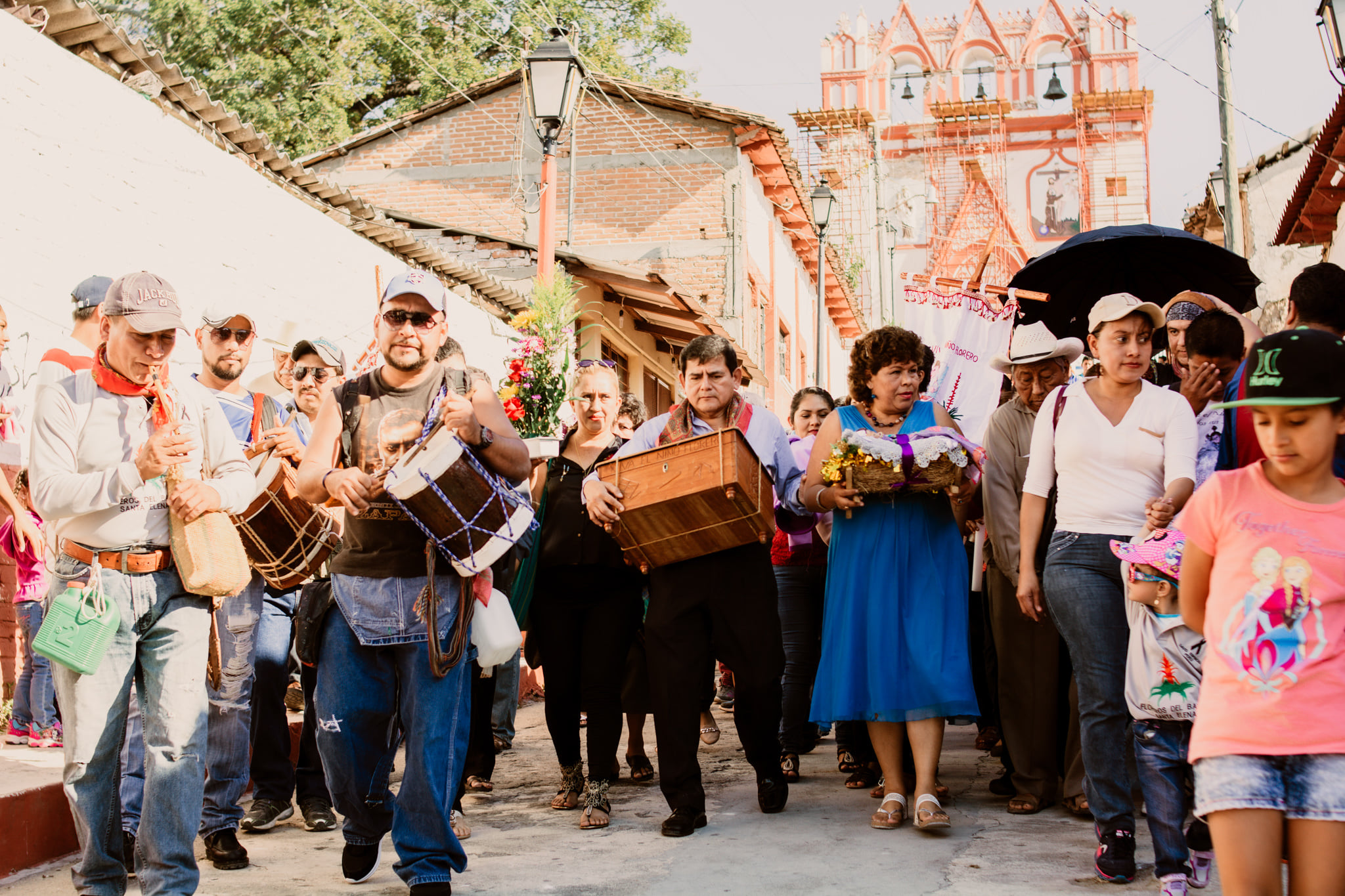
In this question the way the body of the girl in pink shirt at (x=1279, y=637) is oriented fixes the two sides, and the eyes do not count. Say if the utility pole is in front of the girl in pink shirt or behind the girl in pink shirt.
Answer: behind

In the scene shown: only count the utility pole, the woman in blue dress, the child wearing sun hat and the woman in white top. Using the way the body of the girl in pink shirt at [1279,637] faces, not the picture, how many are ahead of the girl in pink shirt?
0

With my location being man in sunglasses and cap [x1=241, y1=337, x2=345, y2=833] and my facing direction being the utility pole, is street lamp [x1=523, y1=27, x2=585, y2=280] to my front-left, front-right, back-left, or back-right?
front-left

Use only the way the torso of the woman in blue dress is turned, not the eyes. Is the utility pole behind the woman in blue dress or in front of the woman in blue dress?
behind

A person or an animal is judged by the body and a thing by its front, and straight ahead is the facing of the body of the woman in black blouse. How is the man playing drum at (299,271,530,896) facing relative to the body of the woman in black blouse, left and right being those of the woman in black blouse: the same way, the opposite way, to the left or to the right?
the same way

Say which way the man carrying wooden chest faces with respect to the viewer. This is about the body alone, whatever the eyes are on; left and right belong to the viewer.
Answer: facing the viewer

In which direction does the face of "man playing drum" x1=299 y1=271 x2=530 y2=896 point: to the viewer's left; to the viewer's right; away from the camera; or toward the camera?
toward the camera

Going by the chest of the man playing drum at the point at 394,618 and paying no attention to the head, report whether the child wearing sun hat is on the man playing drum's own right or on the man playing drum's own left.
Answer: on the man playing drum's own left

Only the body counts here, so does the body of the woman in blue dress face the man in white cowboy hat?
no

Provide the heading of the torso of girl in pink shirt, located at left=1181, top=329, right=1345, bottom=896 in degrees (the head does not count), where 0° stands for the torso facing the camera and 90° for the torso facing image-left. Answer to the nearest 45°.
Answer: approximately 0°

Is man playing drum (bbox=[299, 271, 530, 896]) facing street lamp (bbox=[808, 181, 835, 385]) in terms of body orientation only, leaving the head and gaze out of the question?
no

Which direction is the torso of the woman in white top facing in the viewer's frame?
toward the camera

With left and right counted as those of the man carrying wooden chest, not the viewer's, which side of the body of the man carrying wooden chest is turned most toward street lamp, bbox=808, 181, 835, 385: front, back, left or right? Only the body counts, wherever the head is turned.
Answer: back

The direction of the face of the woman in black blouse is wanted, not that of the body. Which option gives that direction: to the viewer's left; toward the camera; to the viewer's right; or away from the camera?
toward the camera

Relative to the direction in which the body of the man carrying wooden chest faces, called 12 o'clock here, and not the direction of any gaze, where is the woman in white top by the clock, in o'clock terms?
The woman in white top is roughly at 10 o'clock from the man carrying wooden chest.
